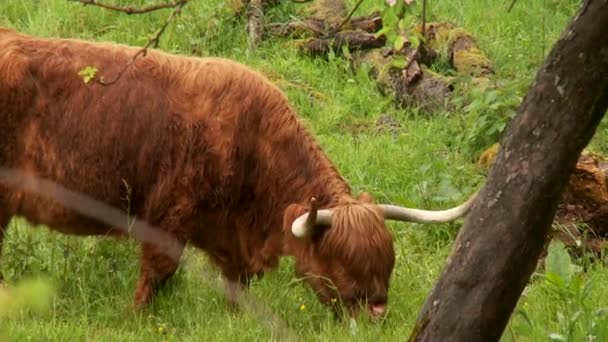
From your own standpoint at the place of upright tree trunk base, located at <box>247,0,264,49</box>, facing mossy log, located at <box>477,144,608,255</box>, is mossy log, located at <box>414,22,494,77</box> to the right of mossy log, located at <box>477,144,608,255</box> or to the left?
left

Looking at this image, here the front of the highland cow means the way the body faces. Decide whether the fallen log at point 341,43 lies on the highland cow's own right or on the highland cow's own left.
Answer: on the highland cow's own left

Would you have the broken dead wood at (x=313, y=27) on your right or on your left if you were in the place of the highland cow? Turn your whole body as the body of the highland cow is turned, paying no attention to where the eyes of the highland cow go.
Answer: on your left

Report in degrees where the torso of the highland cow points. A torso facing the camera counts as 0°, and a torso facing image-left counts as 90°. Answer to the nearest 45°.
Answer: approximately 270°

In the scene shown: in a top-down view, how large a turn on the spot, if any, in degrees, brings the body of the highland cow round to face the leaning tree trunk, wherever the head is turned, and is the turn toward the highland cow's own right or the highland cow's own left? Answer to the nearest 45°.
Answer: approximately 45° to the highland cow's own right

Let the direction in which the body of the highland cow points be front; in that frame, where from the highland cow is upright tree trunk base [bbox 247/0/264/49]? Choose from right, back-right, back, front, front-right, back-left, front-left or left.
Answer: left
